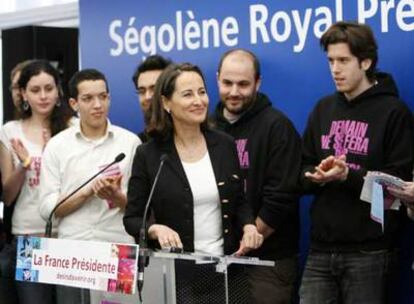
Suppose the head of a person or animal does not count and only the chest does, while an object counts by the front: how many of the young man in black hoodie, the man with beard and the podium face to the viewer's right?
0

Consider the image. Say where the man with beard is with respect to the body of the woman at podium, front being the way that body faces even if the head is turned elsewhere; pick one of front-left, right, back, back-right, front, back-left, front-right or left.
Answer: left

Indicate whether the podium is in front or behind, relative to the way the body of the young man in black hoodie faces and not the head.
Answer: in front

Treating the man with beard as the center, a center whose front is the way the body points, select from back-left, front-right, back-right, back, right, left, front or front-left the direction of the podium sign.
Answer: front

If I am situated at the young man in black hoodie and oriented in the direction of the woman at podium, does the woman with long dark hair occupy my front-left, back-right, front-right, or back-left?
front-right

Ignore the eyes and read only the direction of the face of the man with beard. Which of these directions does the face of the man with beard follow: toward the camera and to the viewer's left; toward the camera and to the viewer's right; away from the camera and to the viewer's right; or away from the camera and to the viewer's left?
toward the camera and to the viewer's left

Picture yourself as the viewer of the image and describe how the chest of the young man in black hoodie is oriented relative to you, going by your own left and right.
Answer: facing the viewer and to the left of the viewer

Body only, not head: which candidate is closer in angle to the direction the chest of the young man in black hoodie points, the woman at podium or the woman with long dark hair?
the woman at podium

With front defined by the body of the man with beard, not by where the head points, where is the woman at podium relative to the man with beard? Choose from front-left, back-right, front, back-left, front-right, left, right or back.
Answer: front

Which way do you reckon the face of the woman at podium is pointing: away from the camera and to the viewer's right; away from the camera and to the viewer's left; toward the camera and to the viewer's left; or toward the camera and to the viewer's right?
toward the camera and to the viewer's right

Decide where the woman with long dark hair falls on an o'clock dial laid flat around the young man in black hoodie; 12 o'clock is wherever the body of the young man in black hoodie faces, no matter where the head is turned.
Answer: The woman with long dark hair is roughly at 2 o'clock from the young man in black hoodie.

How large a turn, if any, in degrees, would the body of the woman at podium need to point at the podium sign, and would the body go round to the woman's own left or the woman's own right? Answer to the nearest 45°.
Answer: approximately 90° to the woman's own right

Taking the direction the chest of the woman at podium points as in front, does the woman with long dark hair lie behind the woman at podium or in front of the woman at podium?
behind
